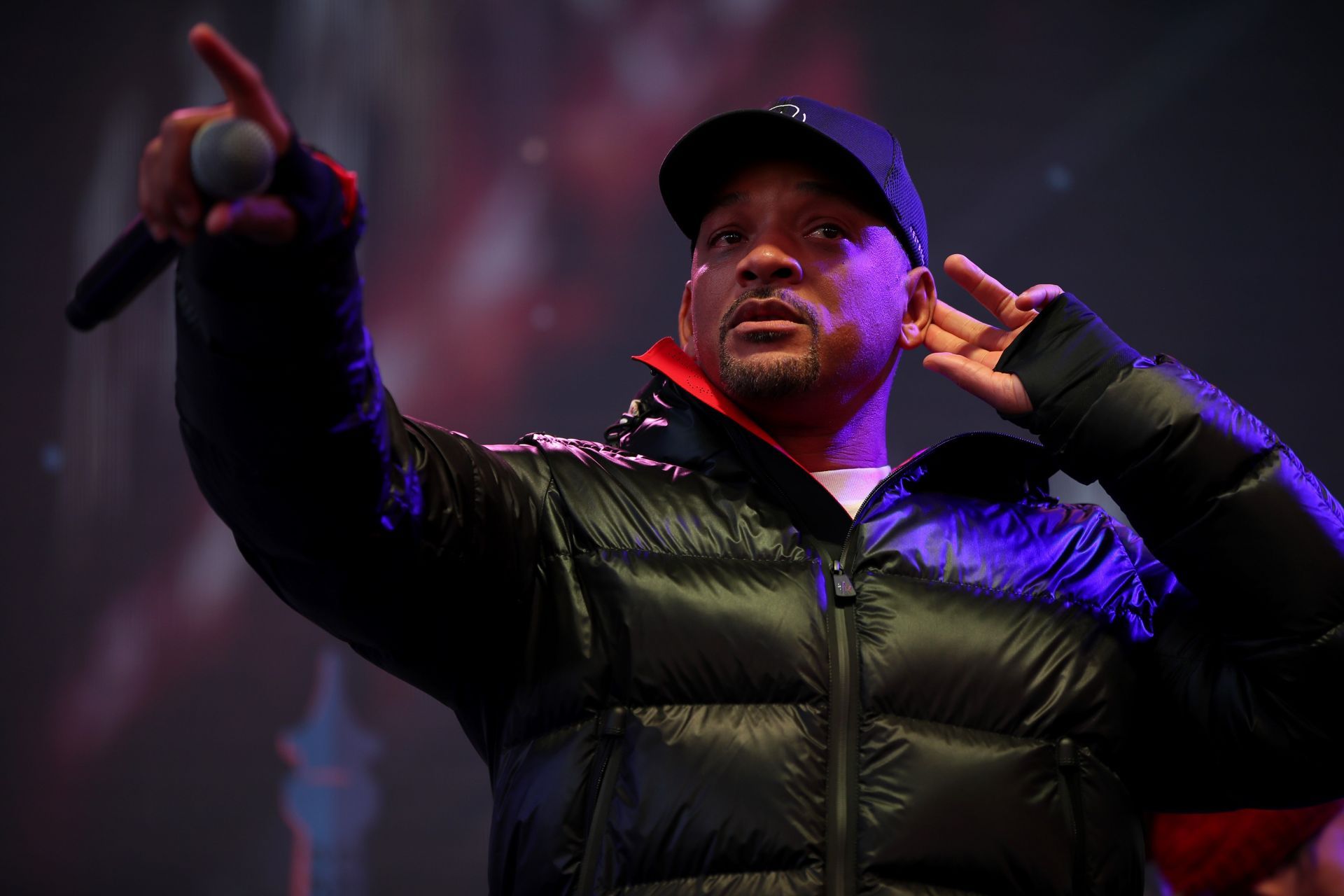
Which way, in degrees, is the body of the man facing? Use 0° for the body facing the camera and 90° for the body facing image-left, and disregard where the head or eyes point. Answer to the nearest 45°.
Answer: approximately 0°
